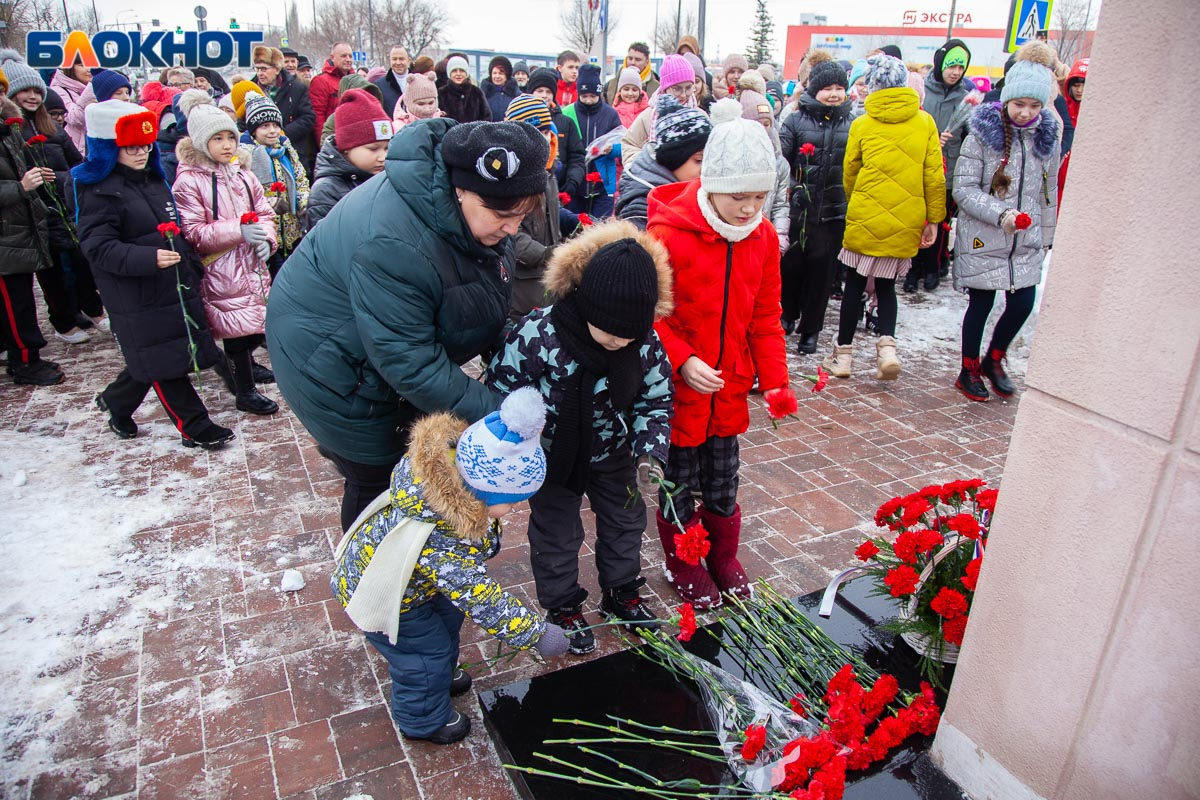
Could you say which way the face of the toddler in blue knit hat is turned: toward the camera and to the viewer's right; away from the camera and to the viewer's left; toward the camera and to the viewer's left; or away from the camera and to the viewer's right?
away from the camera and to the viewer's right

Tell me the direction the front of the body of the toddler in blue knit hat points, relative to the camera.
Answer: to the viewer's right

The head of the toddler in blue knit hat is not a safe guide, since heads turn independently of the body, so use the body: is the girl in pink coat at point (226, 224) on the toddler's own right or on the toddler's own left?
on the toddler's own left

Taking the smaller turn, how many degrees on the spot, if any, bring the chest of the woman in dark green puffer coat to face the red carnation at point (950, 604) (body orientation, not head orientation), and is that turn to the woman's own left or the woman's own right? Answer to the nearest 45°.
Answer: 0° — they already face it

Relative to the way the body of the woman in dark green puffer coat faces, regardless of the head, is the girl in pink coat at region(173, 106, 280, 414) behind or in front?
behind

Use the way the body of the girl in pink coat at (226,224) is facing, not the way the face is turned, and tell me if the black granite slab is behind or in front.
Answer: in front

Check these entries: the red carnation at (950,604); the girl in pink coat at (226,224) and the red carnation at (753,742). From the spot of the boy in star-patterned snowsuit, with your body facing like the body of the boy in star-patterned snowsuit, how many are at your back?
1

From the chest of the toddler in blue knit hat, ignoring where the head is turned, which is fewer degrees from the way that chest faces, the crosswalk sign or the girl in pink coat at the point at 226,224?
the crosswalk sign

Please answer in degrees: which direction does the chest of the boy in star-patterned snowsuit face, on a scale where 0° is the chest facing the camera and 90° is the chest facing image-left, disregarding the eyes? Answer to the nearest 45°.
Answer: approximately 315°

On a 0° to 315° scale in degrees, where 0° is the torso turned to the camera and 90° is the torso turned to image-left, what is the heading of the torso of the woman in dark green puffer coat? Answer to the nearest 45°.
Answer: approximately 315°
